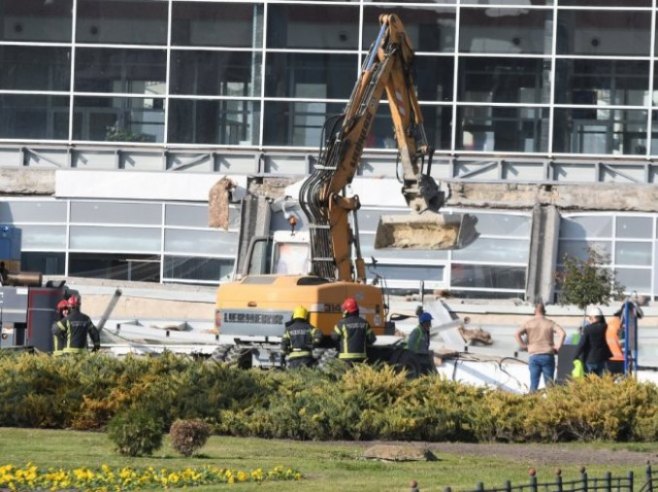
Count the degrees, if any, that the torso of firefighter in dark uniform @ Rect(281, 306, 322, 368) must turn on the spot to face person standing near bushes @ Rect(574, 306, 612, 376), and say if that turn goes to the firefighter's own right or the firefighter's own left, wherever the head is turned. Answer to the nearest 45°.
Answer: approximately 45° to the firefighter's own right

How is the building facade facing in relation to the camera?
toward the camera

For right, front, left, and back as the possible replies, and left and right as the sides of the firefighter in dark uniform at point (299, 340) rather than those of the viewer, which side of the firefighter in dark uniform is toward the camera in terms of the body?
back

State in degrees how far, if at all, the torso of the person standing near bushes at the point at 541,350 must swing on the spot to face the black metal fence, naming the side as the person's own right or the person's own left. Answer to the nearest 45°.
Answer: approximately 180°

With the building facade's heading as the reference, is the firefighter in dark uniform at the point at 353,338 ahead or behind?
ahead

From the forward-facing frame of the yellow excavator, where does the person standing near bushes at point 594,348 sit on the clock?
The person standing near bushes is roughly at 3 o'clock from the yellow excavator.

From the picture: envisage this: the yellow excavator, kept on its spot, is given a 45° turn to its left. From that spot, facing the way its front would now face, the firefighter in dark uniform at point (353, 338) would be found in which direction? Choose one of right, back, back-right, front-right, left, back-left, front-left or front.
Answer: back

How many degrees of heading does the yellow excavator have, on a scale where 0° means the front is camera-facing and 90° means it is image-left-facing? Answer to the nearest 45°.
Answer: approximately 225°

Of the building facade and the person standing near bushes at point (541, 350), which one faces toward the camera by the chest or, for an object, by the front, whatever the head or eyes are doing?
the building facade

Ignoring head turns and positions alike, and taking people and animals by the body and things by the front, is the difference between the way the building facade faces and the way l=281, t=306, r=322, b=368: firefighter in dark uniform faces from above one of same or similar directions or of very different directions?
very different directions

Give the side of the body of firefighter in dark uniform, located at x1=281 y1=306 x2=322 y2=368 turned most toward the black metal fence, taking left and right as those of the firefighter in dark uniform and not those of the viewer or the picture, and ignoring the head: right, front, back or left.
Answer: back

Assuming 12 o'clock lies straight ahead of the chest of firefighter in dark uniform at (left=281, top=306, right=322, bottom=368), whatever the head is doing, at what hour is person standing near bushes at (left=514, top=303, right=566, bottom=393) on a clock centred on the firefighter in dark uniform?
The person standing near bushes is roughly at 2 o'clock from the firefighter in dark uniform.

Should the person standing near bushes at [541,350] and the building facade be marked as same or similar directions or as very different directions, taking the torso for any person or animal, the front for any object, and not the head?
very different directions

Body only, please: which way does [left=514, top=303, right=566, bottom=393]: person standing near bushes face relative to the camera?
away from the camera

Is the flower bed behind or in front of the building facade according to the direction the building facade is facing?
in front
